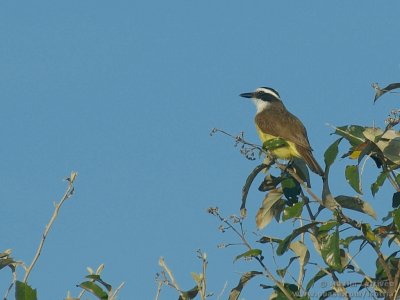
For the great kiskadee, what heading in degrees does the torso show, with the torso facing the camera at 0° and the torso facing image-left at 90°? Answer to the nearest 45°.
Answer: approximately 90°

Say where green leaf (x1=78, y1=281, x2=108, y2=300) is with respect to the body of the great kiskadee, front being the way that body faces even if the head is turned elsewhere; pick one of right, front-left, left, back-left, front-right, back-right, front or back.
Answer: front

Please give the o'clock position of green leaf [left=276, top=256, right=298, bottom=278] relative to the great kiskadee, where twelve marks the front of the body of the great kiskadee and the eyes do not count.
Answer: The green leaf is roughly at 9 o'clock from the great kiskadee.

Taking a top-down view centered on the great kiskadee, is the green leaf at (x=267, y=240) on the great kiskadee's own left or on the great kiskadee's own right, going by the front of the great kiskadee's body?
on the great kiskadee's own left
